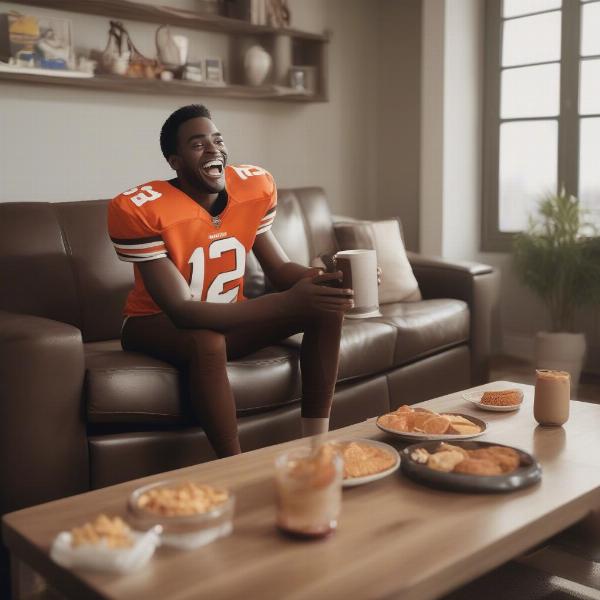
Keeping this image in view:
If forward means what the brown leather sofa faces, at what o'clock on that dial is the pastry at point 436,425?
The pastry is roughly at 12 o'clock from the brown leather sofa.

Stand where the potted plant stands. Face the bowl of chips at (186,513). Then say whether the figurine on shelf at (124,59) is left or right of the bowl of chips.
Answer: right

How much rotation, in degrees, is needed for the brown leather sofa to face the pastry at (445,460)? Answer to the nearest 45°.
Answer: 0° — it already faces it

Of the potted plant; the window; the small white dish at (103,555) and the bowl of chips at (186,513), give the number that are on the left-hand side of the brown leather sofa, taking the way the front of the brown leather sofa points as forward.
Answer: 2

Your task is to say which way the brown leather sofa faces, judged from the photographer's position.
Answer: facing the viewer and to the right of the viewer

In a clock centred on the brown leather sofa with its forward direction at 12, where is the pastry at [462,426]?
The pastry is roughly at 12 o'clock from the brown leather sofa.

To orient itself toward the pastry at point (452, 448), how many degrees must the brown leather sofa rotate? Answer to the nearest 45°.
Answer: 0° — it already faces it

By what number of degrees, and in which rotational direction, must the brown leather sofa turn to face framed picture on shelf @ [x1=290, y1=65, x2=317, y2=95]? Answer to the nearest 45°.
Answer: approximately 135° to its left

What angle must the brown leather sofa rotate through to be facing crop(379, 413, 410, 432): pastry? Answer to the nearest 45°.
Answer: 0° — it already faces it

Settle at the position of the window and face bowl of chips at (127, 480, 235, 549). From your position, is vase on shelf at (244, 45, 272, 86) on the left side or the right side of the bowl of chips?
right

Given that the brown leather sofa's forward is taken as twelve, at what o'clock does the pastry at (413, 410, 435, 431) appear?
The pastry is roughly at 12 o'clock from the brown leather sofa.

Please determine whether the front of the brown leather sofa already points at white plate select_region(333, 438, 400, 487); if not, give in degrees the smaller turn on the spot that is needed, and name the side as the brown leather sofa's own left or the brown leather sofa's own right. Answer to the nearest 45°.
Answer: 0° — it already faces it

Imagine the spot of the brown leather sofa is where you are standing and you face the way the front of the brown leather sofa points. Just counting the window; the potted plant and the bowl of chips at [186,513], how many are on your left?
2

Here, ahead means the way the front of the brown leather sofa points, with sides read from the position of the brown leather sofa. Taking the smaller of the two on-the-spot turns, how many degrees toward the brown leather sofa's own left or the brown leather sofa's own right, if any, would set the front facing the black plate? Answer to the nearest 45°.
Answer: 0° — it already faces it

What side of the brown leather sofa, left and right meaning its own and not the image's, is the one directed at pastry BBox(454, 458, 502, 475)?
front

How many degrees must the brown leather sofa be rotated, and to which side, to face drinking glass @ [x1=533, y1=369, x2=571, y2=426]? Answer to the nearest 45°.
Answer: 0° — it already faces it

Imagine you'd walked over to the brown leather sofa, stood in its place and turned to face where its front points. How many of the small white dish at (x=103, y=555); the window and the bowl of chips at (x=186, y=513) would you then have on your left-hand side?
1

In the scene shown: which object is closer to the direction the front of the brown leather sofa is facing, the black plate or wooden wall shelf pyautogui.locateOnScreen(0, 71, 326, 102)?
the black plate

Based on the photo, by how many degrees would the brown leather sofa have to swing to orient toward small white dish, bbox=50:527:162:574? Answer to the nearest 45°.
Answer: approximately 45° to its right
